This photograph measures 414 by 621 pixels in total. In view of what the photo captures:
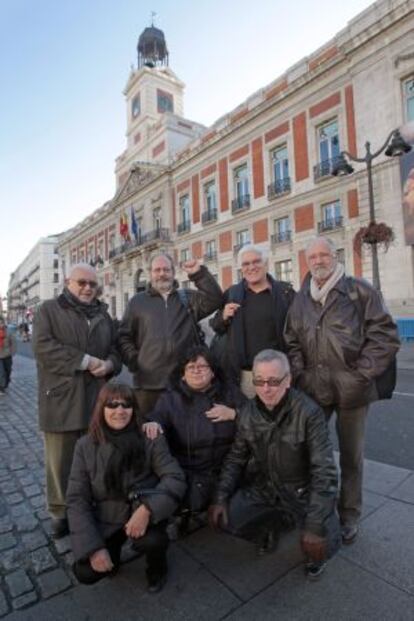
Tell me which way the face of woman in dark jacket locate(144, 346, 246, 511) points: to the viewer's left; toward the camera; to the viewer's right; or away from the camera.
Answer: toward the camera

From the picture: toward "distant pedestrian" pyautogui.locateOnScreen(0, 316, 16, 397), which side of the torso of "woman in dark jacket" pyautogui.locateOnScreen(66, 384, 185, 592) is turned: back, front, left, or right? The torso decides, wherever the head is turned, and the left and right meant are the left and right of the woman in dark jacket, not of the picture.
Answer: back

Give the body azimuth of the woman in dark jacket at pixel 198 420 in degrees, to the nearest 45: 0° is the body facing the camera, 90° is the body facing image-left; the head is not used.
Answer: approximately 0°

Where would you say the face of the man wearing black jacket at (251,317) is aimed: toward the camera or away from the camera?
toward the camera

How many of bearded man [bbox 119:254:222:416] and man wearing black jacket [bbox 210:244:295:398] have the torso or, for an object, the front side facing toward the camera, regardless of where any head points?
2

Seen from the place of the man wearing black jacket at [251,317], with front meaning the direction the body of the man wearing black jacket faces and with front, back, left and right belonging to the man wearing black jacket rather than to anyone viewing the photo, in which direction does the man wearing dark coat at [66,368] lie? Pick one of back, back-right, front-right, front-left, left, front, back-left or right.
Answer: right

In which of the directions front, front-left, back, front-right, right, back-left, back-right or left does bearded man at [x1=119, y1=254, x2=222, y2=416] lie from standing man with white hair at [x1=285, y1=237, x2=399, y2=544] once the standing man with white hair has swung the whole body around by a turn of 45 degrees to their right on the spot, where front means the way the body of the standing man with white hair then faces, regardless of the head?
front

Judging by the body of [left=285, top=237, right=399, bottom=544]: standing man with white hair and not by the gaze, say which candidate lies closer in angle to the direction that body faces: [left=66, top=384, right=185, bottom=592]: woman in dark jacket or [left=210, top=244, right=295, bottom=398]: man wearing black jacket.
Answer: the woman in dark jacket

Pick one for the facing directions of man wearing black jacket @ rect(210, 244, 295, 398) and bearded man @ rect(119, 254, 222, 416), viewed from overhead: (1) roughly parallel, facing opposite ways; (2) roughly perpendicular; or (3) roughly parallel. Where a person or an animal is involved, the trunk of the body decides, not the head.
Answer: roughly parallel

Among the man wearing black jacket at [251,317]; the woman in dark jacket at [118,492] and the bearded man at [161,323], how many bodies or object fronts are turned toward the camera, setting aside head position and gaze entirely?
3

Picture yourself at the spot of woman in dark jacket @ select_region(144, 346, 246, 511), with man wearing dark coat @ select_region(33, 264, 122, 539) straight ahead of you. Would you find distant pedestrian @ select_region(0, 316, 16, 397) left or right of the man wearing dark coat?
right

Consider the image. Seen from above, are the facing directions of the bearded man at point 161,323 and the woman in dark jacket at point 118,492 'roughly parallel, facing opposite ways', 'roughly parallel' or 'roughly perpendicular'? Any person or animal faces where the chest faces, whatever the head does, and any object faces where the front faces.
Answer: roughly parallel

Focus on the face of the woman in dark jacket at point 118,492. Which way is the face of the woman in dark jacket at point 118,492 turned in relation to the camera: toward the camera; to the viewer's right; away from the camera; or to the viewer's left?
toward the camera

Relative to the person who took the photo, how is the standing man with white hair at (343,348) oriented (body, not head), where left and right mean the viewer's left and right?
facing the viewer and to the left of the viewer

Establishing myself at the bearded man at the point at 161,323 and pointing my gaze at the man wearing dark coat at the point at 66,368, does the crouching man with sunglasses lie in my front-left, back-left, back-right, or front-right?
back-left

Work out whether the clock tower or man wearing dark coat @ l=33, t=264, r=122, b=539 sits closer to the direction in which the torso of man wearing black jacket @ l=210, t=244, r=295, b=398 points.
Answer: the man wearing dark coat

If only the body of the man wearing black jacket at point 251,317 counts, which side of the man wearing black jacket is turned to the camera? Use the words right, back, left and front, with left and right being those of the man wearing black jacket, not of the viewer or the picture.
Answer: front

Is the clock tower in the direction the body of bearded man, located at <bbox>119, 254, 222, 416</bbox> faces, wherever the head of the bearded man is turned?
no

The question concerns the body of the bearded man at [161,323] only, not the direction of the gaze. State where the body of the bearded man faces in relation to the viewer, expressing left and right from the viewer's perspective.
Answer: facing the viewer

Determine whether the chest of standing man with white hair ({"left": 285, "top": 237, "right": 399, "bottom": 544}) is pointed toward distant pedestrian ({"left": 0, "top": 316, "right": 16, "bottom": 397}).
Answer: no

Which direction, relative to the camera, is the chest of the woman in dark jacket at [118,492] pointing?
toward the camera

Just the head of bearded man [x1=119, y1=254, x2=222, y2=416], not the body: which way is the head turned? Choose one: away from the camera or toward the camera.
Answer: toward the camera

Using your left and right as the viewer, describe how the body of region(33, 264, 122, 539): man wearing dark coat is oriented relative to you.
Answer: facing the viewer and to the right of the viewer
